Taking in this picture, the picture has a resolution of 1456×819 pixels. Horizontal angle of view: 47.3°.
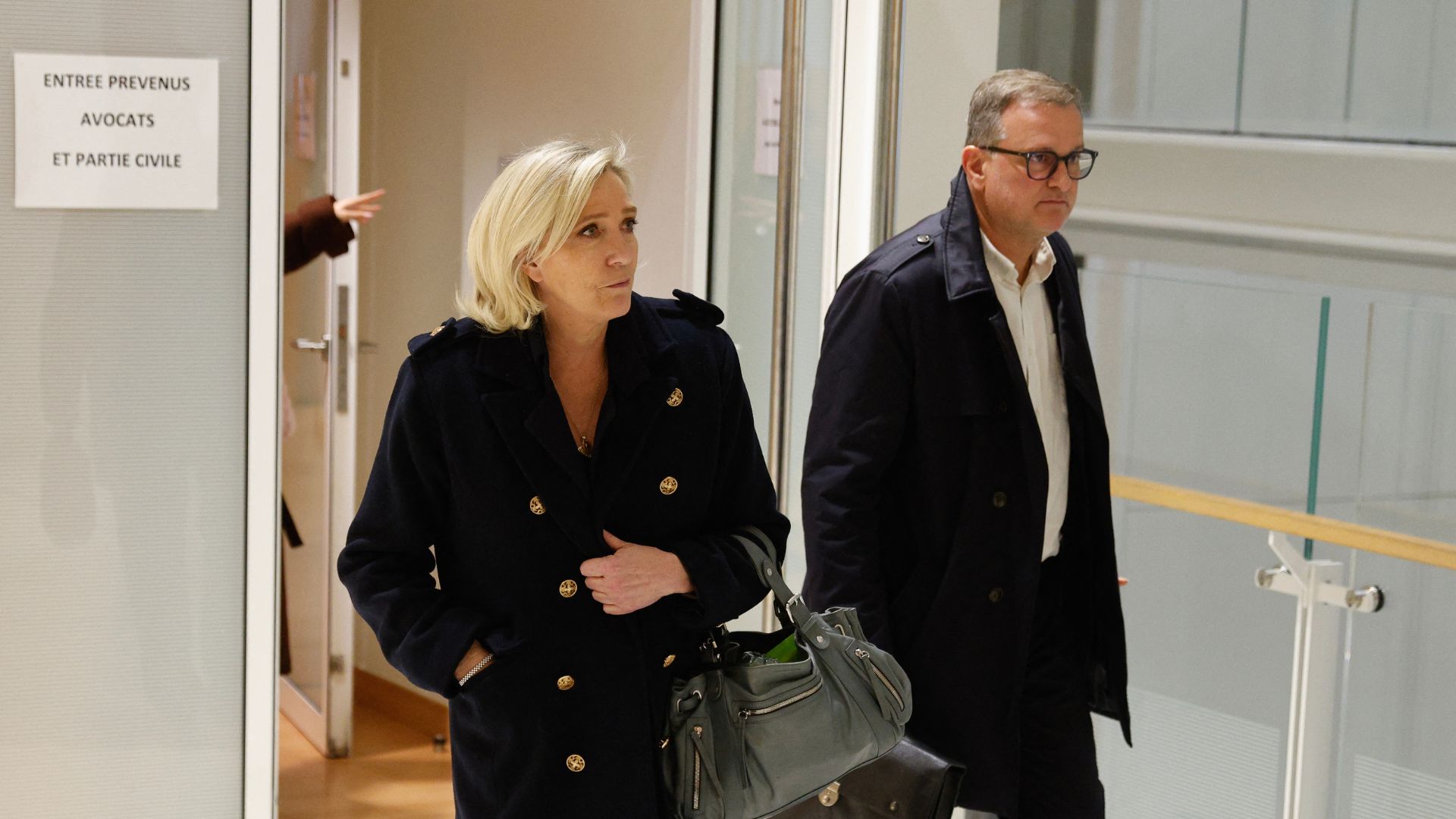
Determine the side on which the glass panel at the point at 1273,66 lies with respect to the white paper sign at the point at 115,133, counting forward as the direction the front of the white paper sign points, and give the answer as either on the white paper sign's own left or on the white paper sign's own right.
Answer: on the white paper sign's own left

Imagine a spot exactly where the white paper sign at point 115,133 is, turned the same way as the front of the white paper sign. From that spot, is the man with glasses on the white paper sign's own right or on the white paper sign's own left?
on the white paper sign's own left

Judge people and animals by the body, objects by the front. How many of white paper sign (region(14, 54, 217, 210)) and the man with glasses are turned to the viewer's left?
0

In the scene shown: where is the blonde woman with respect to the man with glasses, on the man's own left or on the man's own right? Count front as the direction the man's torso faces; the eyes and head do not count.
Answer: on the man's own right

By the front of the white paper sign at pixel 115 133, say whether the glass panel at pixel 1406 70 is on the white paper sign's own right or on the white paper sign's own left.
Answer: on the white paper sign's own left

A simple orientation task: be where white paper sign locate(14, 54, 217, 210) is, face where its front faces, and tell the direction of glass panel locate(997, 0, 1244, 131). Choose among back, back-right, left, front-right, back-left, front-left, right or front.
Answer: back-left

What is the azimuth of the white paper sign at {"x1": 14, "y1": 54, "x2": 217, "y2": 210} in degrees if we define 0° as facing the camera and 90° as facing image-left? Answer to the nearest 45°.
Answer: approximately 0°

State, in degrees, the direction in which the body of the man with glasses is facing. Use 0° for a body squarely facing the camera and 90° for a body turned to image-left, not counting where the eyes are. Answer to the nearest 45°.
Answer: approximately 315°

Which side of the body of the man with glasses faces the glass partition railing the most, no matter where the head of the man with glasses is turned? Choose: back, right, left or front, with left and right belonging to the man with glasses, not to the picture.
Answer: left

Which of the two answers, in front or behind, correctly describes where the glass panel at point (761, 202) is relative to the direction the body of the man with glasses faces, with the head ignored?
behind

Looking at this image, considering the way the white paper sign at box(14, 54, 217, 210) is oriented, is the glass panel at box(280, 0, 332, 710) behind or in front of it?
behind

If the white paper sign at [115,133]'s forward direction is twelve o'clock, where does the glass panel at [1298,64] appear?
The glass panel is roughly at 8 o'clock from the white paper sign.

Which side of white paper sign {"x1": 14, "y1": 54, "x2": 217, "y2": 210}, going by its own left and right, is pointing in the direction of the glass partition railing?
left

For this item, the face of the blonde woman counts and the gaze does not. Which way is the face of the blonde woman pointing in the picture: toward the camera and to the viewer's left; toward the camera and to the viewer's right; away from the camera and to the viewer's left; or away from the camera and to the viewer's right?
toward the camera and to the viewer's right
